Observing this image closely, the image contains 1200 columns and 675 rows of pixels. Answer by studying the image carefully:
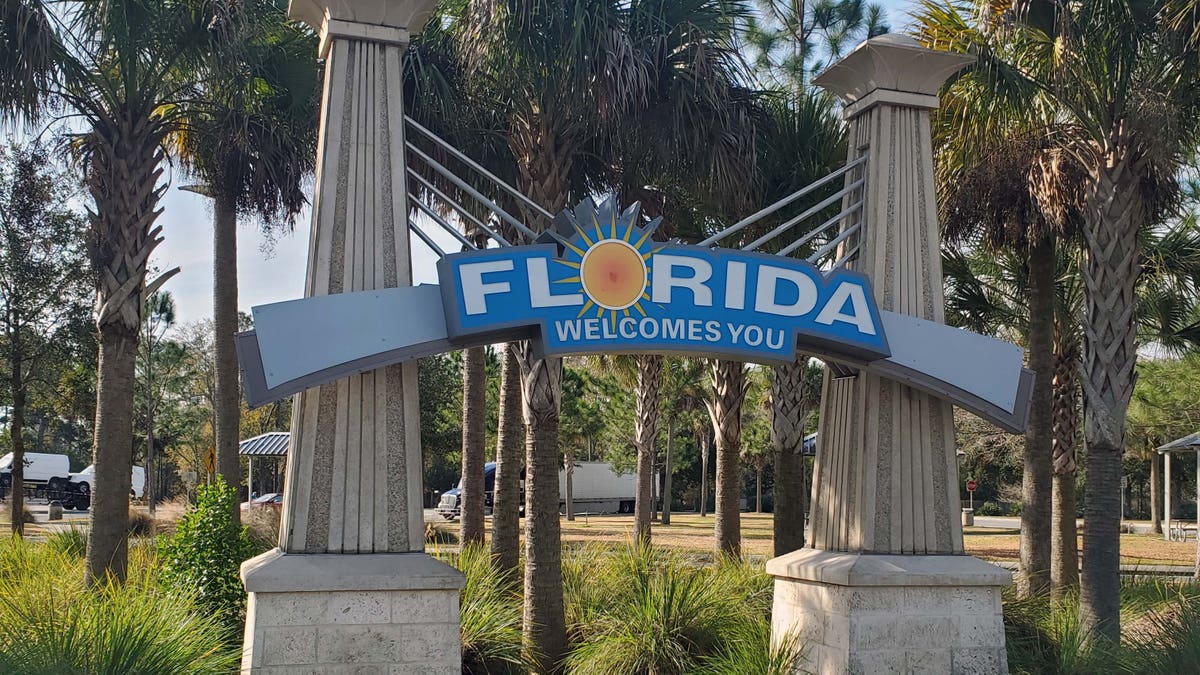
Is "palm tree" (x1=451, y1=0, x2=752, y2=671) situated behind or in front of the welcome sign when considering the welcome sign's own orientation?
behind

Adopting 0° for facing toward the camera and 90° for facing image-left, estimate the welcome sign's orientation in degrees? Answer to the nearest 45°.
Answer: approximately 0°

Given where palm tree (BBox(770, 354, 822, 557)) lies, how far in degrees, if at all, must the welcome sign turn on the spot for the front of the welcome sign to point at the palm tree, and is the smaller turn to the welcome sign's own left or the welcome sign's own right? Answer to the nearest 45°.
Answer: approximately 180°

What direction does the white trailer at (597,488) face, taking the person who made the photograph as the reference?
facing to the left of the viewer

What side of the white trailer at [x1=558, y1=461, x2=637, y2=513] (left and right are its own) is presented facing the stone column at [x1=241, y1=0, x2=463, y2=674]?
left

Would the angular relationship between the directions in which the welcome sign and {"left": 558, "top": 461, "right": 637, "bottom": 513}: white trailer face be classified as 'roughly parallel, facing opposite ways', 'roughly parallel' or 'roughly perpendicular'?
roughly perpendicular

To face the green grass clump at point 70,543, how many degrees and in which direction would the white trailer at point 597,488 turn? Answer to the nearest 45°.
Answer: approximately 90° to its left

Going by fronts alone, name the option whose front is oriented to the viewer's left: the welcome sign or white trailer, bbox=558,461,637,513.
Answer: the white trailer

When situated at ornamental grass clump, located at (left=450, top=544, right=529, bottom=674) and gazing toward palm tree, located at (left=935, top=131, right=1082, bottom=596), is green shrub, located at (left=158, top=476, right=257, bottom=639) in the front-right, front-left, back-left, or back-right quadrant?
back-left

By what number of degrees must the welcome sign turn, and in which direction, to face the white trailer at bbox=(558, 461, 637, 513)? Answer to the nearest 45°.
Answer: approximately 180°
